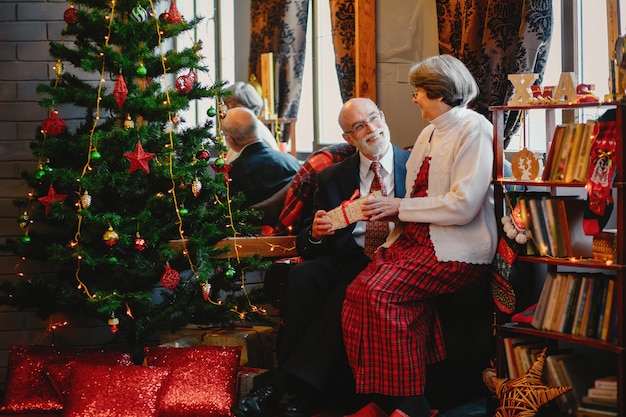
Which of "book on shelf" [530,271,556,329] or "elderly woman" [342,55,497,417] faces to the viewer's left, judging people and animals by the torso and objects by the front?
the elderly woman

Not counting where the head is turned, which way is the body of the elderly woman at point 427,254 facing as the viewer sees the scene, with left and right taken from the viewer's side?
facing to the left of the viewer

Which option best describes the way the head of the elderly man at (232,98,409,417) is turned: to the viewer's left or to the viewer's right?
to the viewer's right

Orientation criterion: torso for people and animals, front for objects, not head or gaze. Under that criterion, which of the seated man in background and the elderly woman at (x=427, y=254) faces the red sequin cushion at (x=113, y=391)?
the elderly woman

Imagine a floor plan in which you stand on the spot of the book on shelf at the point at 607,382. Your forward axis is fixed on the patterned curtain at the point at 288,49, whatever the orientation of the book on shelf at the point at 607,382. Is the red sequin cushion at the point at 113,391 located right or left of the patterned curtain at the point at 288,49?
left

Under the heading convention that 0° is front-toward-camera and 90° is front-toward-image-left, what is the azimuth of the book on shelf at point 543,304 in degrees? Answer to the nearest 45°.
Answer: approximately 0°

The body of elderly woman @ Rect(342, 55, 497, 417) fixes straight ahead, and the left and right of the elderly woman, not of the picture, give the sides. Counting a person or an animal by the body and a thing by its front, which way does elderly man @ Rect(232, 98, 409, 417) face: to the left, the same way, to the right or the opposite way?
to the left

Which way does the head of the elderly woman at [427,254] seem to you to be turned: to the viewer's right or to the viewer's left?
to the viewer's left

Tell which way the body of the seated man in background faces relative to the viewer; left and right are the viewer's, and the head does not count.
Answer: facing away from the viewer and to the left of the viewer

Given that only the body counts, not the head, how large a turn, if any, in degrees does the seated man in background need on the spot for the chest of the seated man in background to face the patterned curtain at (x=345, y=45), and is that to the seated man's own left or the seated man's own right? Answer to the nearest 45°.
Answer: approximately 90° to the seated man's own right

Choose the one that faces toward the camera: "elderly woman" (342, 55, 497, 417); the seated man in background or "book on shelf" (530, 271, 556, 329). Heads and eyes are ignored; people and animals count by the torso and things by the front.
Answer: the book on shelf

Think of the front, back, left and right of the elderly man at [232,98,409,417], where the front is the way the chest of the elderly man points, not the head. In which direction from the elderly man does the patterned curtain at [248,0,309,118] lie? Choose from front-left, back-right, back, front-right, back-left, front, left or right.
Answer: back
